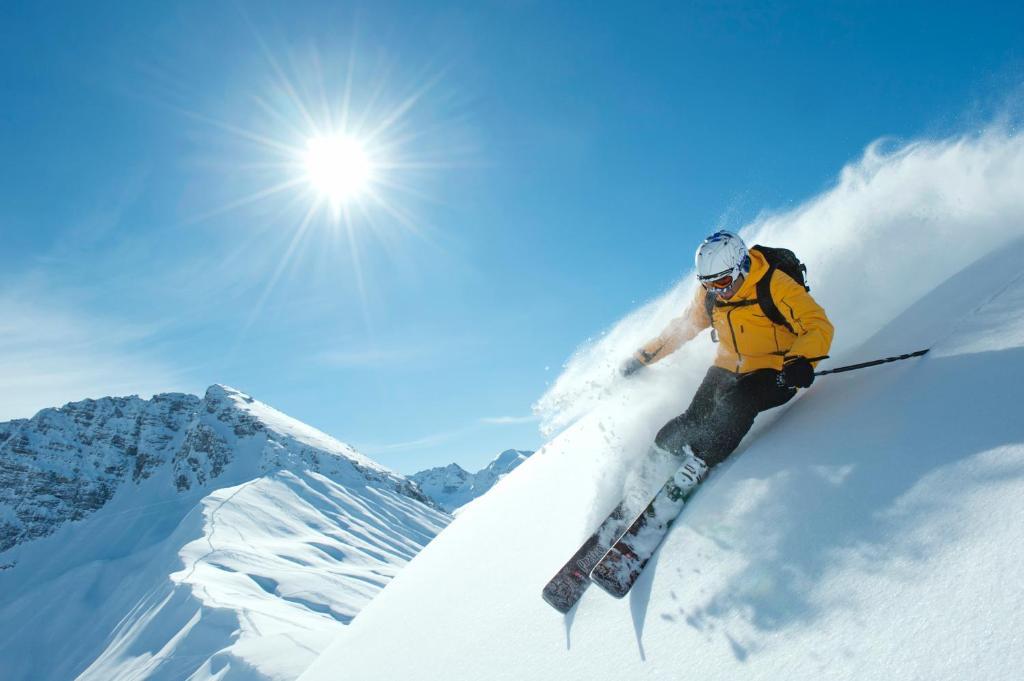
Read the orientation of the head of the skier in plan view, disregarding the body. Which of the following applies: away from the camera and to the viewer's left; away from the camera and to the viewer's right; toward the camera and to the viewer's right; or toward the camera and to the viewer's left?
toward the camera and to the viewer's left

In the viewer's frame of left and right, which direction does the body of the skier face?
facing the viewer and to the left of the viewer
